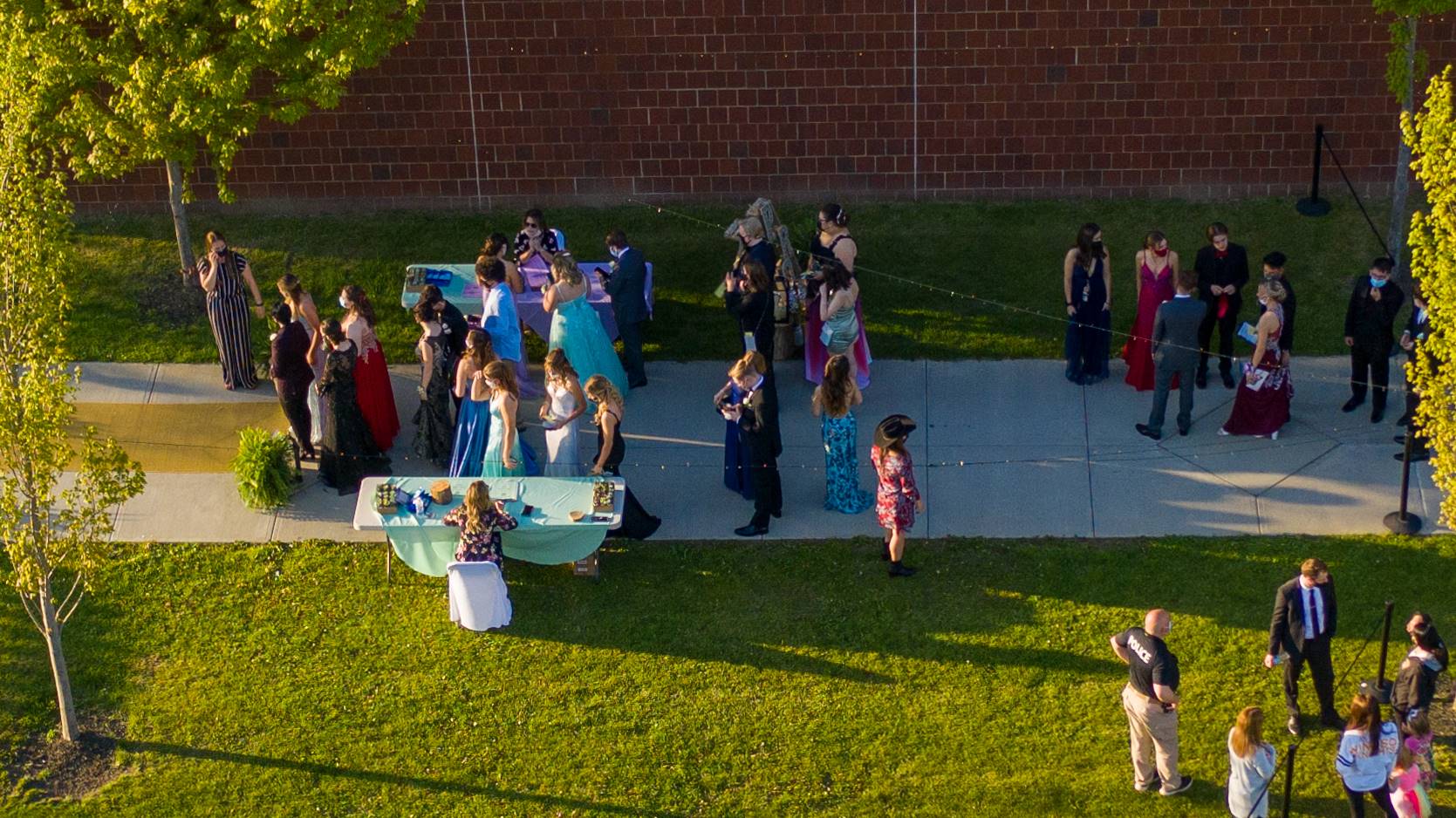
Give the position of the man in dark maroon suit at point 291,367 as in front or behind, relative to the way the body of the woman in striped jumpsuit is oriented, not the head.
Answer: in front

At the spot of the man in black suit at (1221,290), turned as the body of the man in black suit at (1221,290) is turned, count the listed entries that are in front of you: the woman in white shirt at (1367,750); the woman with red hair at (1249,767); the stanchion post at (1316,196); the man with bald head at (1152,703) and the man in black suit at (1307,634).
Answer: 4

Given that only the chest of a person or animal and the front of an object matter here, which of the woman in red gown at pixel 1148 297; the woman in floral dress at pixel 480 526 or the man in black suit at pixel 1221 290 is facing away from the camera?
the woman in floral dress

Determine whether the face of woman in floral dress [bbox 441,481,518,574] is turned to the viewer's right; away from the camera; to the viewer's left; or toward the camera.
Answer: away from the camera

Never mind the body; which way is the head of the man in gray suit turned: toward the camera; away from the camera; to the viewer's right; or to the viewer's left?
away from the camera

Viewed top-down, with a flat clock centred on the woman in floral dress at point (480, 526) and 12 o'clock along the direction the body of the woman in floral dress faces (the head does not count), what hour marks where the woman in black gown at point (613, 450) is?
The woman in black gown is roughly at 2 o'clock from the woman in floral dress.

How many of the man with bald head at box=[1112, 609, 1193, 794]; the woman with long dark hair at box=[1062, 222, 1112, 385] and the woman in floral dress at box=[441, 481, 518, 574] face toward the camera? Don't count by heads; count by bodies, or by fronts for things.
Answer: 1

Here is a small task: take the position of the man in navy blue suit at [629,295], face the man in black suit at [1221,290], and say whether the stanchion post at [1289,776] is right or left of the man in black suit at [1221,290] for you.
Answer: right

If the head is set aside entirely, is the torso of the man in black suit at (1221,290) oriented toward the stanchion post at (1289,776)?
yes

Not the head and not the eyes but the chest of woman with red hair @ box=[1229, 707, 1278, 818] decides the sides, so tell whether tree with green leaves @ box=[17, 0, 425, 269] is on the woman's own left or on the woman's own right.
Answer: on the woman's own left

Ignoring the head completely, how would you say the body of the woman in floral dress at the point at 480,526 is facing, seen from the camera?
away from the camera

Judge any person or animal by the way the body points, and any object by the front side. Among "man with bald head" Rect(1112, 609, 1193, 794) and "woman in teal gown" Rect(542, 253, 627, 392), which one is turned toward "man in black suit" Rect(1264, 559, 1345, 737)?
the man with bald head
